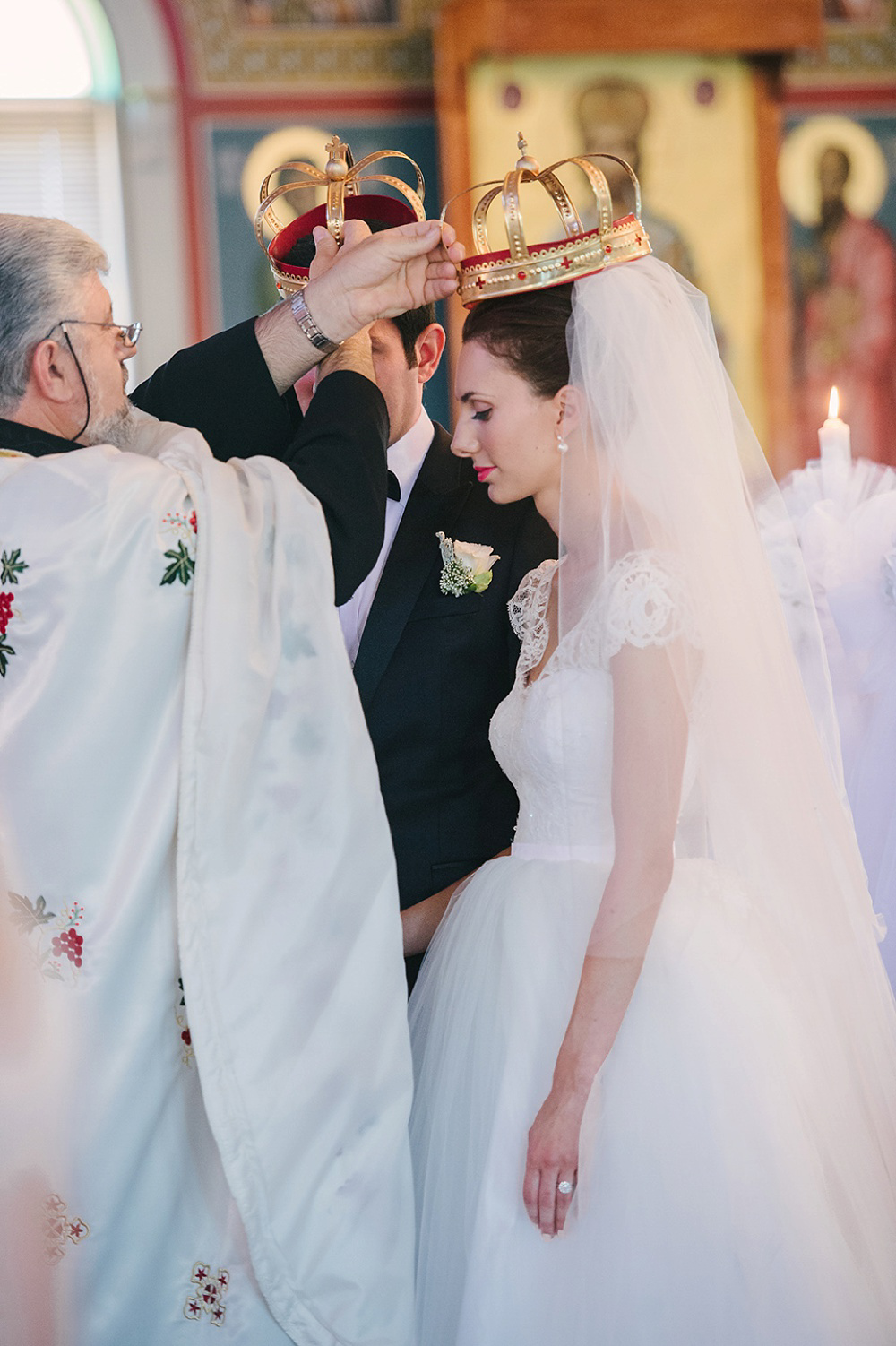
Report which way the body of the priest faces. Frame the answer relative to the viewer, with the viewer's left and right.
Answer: facing away from the viewer and to the right of the viewer

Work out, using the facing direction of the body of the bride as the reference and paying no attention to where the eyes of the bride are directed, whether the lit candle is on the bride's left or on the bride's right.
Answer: on the bride's right

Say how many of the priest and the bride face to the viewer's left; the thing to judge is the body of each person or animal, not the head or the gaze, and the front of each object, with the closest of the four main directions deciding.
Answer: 1

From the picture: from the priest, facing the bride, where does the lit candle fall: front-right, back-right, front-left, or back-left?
front-left

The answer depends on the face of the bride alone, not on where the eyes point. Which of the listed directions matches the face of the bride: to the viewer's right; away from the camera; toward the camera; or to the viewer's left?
to the viewer's left

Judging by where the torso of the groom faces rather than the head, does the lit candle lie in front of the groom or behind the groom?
behind

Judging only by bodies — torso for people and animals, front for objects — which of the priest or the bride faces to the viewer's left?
the bride

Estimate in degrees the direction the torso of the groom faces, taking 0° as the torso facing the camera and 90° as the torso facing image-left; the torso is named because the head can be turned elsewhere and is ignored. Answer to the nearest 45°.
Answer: approximately 45°

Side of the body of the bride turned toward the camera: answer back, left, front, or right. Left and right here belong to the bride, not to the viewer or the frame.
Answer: left

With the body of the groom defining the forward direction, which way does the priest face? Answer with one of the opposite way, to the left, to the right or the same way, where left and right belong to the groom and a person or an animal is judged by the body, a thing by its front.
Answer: the opposite way
